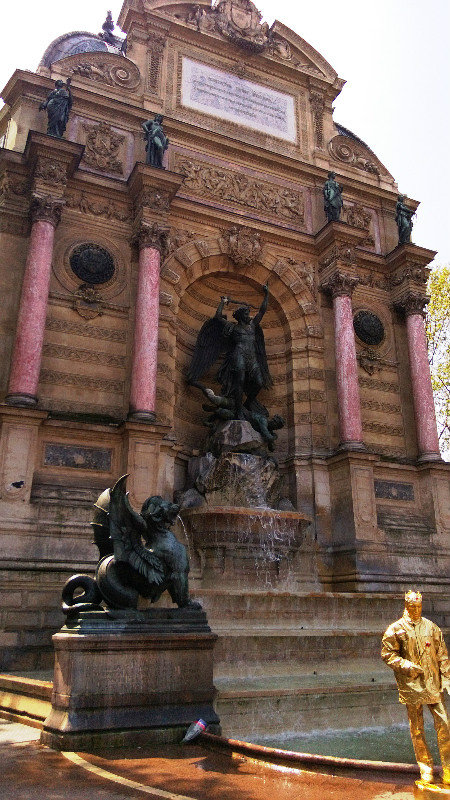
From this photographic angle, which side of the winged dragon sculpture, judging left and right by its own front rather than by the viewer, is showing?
right

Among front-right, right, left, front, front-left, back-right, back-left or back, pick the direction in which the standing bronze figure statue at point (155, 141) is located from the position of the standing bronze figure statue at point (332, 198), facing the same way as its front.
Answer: right

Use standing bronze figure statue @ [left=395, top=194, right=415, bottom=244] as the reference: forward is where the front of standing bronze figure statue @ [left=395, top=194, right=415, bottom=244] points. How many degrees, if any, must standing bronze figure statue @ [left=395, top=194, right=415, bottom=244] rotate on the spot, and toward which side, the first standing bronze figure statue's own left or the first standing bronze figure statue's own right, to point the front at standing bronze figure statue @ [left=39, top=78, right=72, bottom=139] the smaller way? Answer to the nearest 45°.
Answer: approximately 90° to the first standing bronze figure statue's own right

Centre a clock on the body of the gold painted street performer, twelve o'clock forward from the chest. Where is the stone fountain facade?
The stone fountain facade is roughly at 5 o'clock from the gold painted street performer.

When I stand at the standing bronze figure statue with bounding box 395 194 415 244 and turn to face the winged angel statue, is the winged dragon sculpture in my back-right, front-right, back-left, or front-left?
front-left

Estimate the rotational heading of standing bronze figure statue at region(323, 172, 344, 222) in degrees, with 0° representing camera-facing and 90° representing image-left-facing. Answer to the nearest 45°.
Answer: approximately 315°

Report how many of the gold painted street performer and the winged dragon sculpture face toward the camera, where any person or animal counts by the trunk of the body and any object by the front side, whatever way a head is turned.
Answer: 1

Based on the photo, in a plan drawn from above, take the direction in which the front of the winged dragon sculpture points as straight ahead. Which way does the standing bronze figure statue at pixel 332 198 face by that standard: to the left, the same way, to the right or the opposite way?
to the right

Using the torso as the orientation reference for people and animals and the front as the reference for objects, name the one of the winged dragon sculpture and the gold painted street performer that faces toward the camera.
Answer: the gold painted street performer

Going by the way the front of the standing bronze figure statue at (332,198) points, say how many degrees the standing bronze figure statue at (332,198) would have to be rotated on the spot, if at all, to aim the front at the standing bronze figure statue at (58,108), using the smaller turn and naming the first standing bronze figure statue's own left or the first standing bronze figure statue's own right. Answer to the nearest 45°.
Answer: approximately 90° to the first standing bronze figure statue's own right

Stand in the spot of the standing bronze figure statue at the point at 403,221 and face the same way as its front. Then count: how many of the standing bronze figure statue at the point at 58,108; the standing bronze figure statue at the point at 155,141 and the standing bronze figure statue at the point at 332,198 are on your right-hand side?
3

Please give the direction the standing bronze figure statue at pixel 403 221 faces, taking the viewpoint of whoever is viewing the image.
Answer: facing the viewer and to the right of the viewer

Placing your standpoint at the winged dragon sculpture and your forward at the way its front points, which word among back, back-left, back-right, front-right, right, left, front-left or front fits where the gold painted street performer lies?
front-right

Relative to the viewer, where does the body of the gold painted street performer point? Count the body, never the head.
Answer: toward the camera
